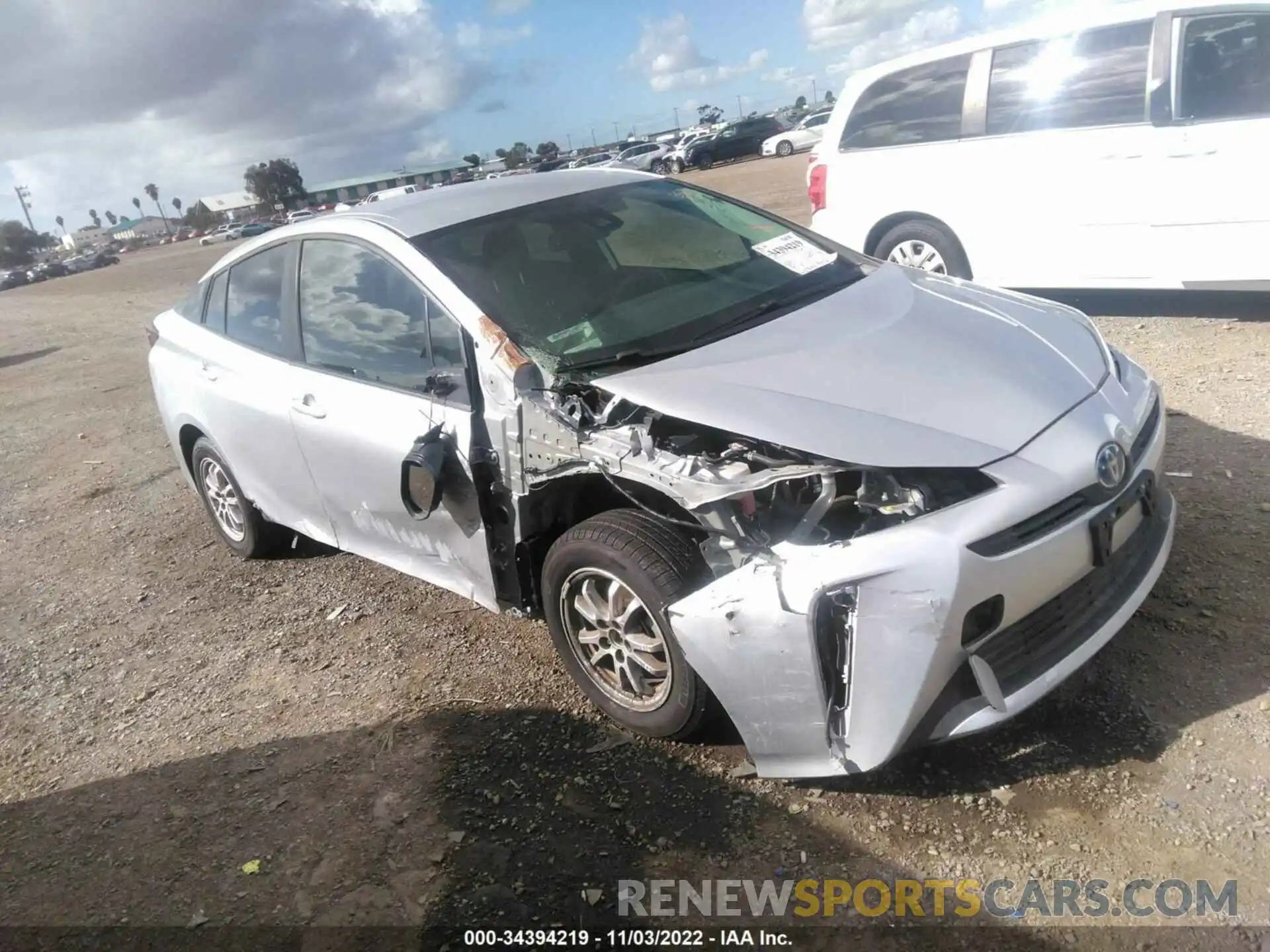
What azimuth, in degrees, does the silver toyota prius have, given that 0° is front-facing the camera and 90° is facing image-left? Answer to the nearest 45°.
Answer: approximately 315°

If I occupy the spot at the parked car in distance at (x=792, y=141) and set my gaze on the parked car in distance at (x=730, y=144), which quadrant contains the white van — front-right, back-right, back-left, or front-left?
back-left

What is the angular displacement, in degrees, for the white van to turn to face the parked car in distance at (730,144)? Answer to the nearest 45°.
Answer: approximately 90° to its left

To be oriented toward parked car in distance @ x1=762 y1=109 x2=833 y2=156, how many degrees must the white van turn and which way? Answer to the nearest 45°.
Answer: approximately 90° to its left

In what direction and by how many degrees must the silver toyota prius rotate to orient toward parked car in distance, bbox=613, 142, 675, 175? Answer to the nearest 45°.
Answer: approximately 135° to its left

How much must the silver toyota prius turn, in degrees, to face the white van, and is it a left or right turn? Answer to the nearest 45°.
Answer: approximately 90° to its left

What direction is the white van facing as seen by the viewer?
to the viewer's right

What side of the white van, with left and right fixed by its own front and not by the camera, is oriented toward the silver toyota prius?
right

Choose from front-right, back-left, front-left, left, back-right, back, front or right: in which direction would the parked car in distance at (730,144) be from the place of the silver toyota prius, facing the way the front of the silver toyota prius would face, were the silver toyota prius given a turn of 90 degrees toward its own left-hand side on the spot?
front-left

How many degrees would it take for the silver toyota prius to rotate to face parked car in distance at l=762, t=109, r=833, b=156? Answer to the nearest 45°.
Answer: approximately 135° to its left

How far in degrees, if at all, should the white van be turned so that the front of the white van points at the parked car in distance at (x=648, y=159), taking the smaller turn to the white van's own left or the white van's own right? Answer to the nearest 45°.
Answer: approximately 135° to the white van's own left
